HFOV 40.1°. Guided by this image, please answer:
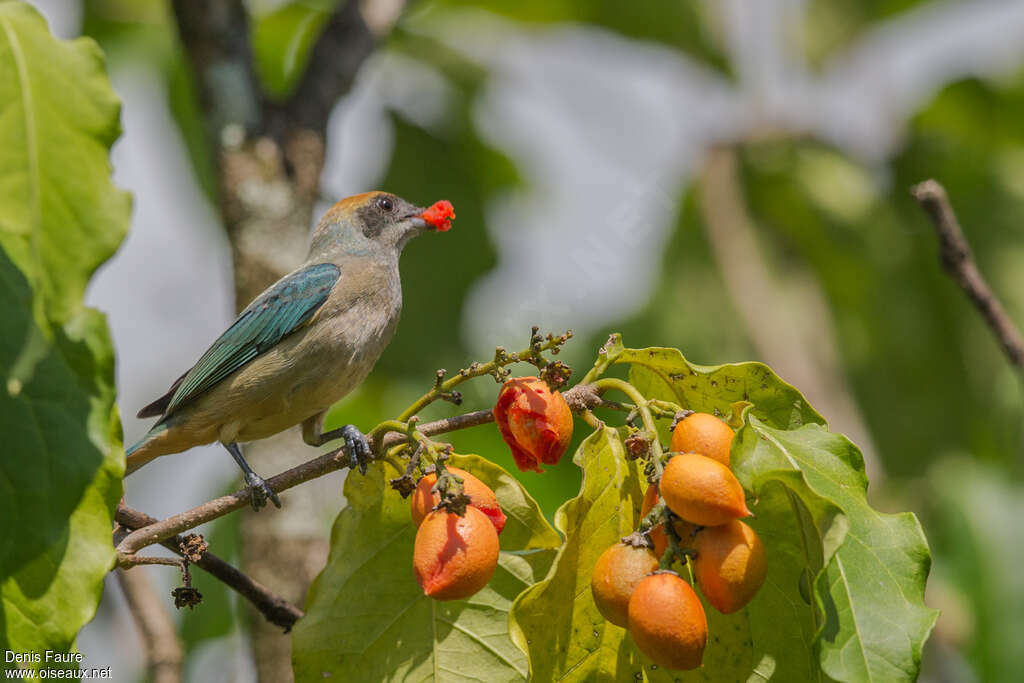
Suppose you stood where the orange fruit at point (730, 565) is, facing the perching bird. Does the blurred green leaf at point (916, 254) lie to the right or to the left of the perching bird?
right

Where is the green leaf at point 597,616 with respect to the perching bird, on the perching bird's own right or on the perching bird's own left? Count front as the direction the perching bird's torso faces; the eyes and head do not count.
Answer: on the perching bird's own right

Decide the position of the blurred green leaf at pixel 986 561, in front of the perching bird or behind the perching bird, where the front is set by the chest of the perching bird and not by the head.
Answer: in front

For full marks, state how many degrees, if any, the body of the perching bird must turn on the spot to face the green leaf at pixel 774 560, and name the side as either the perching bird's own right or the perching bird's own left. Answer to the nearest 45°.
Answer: approximately 45° to the perching bird's own right

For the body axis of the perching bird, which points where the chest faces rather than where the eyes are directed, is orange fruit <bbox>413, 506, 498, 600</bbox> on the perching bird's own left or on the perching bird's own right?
on the perching bird's own right

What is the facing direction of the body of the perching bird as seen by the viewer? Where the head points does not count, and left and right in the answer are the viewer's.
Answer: facing to the right of the viewer
